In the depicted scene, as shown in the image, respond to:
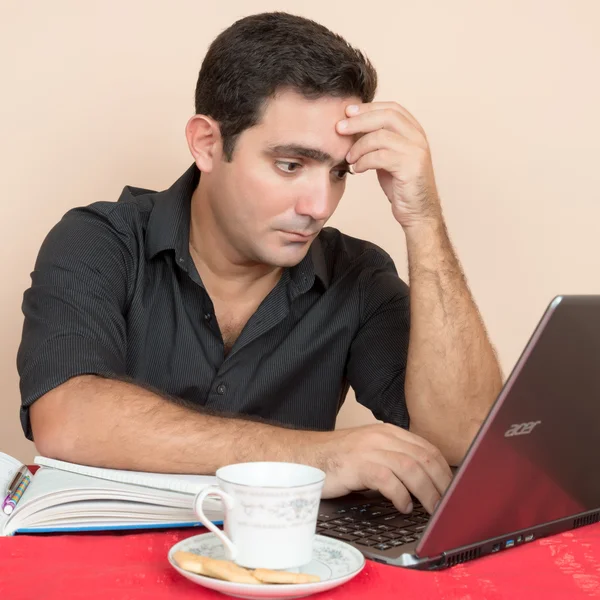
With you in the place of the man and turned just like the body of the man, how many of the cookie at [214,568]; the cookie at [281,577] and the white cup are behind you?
0

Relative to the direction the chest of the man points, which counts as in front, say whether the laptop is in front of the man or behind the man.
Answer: in front

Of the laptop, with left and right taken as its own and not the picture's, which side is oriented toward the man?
front

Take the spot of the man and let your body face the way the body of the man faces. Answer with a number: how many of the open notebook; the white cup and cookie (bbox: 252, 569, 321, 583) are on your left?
0

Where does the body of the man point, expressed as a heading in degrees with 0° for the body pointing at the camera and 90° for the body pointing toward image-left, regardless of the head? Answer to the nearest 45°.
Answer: approximately 315°

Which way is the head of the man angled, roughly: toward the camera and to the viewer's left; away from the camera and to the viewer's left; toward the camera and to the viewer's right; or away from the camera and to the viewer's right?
toward the camera and to the viewer's right

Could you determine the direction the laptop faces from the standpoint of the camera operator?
facing away from the viewer and to the left of the viewer

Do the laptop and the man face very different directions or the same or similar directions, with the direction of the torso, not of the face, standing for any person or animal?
very different directions

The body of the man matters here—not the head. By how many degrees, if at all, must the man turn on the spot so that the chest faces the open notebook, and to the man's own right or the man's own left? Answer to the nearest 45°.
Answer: approximately 45° to the man's own right

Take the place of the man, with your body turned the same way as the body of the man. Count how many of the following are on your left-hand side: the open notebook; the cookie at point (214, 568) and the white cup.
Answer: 0
